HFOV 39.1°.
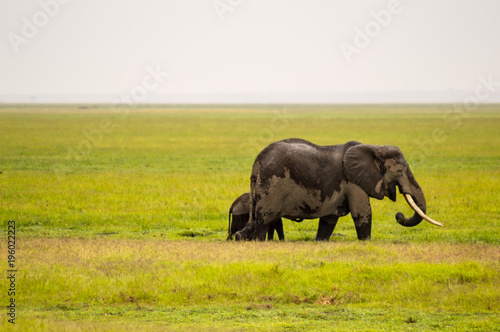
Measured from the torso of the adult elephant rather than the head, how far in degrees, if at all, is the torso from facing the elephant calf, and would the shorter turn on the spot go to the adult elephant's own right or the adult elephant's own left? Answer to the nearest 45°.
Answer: approximately 135° to the adult elephant's own left

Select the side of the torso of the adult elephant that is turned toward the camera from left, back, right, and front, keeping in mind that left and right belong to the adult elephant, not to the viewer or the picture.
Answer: right
